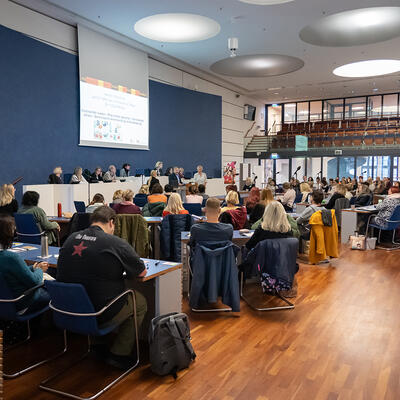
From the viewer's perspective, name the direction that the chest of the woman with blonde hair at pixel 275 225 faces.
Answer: away from the camera

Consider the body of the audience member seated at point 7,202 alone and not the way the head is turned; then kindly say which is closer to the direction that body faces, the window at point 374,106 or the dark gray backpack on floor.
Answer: the window

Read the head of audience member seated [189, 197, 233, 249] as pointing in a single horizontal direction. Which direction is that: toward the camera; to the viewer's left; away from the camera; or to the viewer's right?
away from the camera

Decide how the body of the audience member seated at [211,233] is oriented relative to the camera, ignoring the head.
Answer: away from the camera

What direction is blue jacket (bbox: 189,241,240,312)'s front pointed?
away from the camera

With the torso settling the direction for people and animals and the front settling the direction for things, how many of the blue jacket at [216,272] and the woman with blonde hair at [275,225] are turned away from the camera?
2

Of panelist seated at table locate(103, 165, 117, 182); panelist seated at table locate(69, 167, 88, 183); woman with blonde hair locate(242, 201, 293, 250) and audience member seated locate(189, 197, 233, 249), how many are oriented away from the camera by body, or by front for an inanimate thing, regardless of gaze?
2

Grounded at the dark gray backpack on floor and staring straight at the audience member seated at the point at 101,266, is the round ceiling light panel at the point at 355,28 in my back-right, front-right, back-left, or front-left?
back-right

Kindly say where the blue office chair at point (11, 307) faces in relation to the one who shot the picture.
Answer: facing away from the viewer and to the right of the viewer

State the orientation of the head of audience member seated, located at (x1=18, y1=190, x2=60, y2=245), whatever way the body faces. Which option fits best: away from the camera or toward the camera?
away from the camera

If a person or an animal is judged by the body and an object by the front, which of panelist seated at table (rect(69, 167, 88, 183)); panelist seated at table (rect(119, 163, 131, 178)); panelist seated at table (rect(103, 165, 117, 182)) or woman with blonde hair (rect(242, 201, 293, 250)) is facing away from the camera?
the woman with blonde hair
